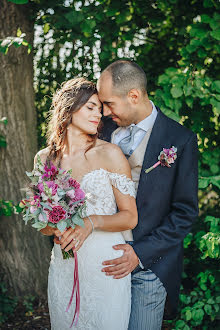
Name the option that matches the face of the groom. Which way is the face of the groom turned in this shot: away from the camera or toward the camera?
toward the camera

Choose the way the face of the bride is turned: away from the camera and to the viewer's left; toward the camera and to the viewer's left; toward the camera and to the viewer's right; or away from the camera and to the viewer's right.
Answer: toward the camera and to the viewer's right

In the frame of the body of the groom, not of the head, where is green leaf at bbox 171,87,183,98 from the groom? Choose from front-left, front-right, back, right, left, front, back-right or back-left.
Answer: back-right

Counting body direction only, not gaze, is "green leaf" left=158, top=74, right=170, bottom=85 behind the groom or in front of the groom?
behind

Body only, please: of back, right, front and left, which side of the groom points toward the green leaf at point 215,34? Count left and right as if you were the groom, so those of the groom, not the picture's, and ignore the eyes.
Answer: back

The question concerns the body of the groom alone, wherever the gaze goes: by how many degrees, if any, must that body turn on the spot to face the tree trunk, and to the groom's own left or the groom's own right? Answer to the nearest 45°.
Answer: approximately 90° to the groom's own right
